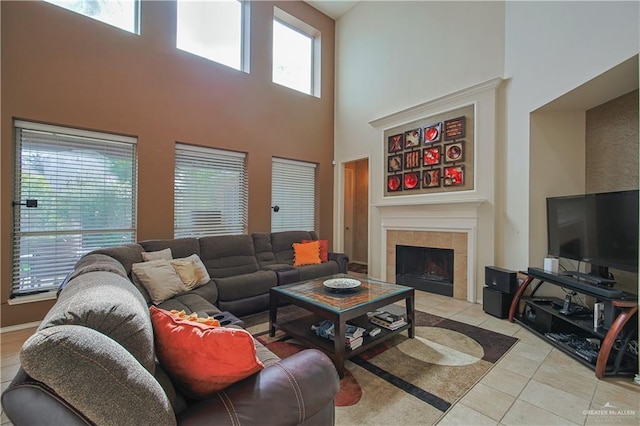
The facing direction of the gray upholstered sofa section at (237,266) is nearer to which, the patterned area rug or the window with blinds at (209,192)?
the patterned area rug

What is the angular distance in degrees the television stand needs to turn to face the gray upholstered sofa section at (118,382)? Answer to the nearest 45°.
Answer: approximately 45° to its left

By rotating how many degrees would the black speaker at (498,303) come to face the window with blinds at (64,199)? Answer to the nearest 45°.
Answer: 0° — it already faces it

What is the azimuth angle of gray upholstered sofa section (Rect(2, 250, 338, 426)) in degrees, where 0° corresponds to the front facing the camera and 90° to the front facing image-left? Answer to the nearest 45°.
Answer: approximately 225°

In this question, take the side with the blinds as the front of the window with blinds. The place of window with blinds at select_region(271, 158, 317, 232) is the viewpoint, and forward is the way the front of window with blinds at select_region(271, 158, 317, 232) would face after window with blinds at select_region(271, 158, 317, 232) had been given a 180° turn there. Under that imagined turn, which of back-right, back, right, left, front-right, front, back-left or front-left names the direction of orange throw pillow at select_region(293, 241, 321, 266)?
back-left

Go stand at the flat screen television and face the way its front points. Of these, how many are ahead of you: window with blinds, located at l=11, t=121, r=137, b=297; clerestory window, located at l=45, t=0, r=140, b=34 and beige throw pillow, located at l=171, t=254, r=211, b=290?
3

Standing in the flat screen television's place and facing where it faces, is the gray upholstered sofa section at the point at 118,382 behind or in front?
in front

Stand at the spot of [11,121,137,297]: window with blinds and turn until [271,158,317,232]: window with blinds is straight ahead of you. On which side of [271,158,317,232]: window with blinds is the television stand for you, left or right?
right

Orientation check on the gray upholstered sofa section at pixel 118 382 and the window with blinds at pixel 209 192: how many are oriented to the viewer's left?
0

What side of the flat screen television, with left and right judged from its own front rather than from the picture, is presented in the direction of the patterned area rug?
front

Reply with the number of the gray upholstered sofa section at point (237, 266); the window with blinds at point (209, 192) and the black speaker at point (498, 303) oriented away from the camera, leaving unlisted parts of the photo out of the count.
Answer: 0

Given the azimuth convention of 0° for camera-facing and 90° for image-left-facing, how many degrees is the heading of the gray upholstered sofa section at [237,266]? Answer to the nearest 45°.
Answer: approximately 315°

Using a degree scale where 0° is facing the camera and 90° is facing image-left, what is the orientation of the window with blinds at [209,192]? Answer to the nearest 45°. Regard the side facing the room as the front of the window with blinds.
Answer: approximately 315°

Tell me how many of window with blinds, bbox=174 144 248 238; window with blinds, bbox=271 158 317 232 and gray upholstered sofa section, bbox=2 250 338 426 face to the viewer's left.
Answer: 0

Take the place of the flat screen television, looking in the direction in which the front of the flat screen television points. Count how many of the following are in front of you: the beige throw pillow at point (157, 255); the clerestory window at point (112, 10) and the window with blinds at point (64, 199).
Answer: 3

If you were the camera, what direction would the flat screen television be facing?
facing the viewer and to the left of the viewer
